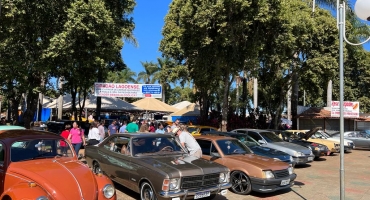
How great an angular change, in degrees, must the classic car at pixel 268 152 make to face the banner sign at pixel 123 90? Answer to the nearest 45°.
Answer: approximately 180°

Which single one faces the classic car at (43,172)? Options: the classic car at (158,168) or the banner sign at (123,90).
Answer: the banner sign

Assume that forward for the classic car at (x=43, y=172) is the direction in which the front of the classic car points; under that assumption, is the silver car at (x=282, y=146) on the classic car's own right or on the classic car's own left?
on the classic car's own left

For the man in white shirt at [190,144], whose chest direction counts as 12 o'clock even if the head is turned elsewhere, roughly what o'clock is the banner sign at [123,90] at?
The banner sign is roughly at 2 o'clock from the man in white shirt.

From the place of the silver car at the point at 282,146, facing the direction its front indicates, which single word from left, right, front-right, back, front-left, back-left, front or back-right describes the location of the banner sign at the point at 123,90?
back-right

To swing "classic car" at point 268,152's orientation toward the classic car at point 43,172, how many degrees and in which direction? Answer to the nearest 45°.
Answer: approximately 90° to its right

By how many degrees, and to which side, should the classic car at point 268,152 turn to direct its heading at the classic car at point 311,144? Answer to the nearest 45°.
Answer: approximately 90° to its left

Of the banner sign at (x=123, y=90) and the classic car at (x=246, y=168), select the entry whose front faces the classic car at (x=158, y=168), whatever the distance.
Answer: the banner sign

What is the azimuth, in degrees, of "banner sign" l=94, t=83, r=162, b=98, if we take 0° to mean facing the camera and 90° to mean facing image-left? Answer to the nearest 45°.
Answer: approximately 0°

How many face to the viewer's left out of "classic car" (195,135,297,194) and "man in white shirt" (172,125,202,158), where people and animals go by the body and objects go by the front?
1
